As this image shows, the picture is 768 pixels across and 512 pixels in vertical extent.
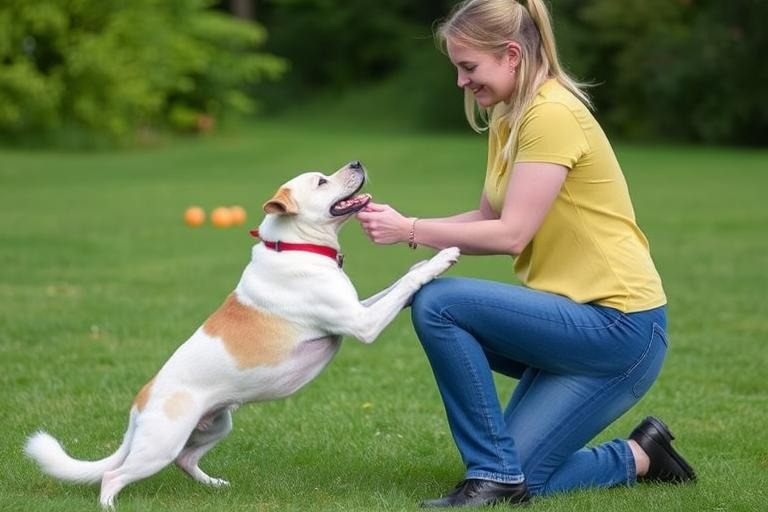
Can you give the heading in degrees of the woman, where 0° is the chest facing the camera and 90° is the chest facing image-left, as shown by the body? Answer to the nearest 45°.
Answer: approximately 90°

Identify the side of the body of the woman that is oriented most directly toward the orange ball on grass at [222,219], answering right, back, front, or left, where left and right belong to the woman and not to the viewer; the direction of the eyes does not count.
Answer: right

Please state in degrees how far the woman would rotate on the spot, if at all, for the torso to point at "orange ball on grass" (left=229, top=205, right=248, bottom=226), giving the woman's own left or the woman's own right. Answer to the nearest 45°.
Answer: approximately 90° to the woman's own right

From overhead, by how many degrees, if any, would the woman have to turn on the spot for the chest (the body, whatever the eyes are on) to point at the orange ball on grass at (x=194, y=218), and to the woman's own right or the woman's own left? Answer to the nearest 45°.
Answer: approximately 45° to the woman's own right

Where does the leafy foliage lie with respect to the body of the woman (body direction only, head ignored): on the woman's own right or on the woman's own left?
on the woman's own right

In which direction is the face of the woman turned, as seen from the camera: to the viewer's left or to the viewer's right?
to the viewer's left

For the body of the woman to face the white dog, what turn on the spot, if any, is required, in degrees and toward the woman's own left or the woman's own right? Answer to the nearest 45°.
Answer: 0° — they already face it
